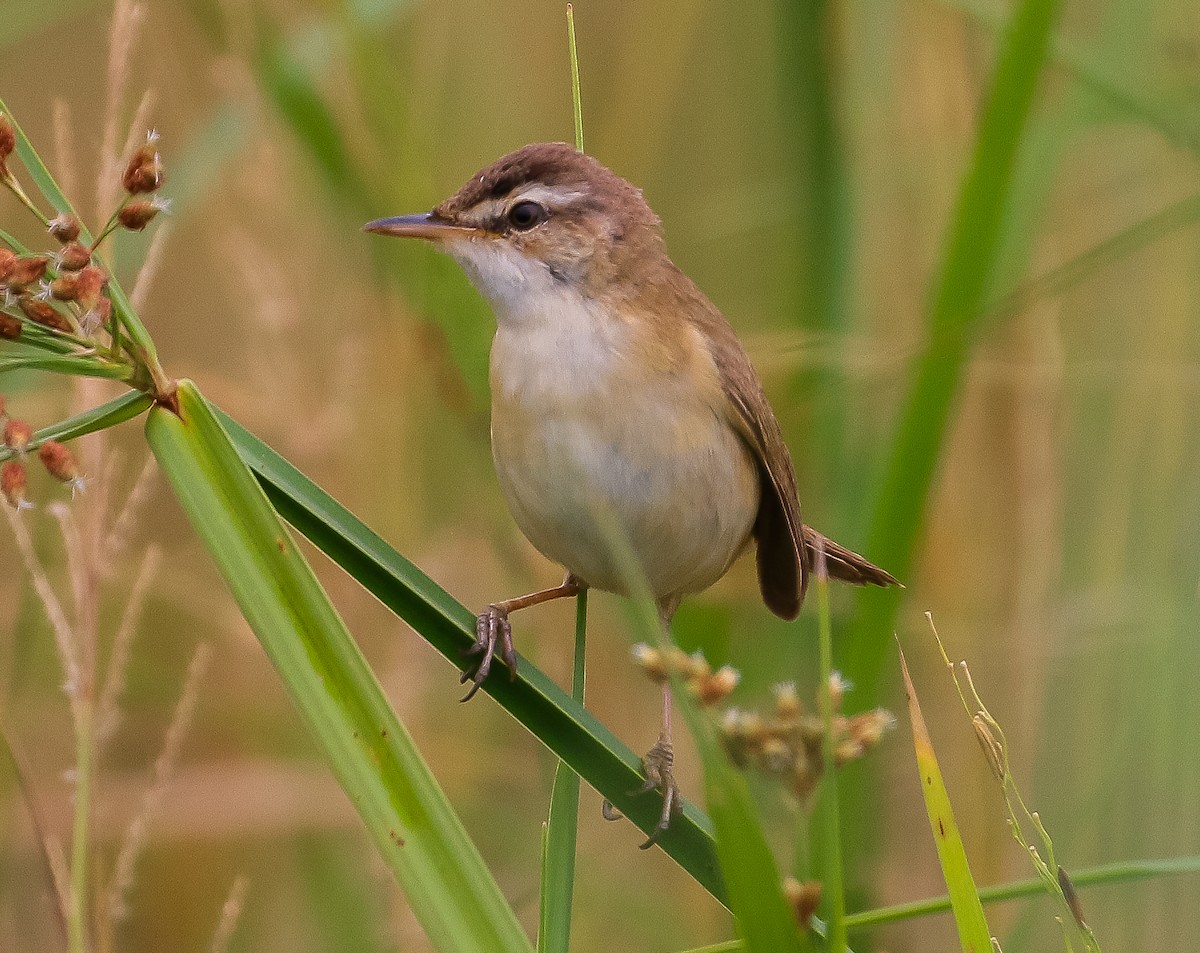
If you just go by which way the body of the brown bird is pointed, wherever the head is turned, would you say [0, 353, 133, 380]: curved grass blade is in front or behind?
in front

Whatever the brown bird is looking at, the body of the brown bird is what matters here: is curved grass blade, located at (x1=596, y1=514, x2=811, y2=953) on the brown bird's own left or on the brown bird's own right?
on the brown bird's own left

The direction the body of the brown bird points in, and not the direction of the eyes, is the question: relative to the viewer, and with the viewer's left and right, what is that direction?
facing the viewer and to the left of the viewer

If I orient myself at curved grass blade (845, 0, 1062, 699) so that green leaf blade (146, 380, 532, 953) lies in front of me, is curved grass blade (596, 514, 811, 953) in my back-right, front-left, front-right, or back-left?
front-left

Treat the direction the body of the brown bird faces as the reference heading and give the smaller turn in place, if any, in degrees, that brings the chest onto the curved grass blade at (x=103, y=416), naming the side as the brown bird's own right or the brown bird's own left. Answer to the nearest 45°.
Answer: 0° — it already faces it
